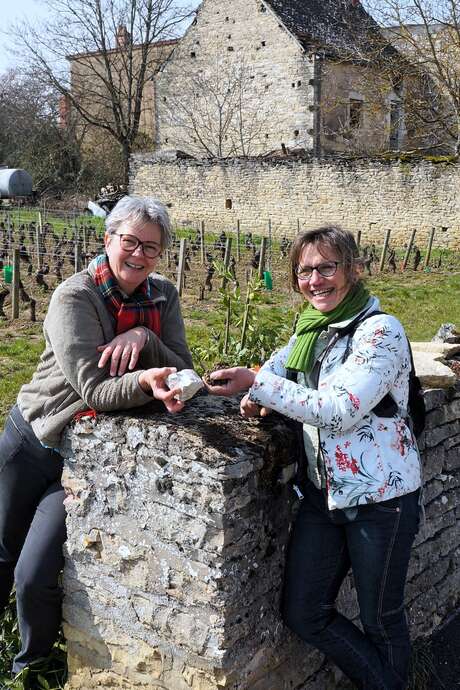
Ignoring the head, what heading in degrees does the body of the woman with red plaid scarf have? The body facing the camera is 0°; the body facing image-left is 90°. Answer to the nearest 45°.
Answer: approximately 315°

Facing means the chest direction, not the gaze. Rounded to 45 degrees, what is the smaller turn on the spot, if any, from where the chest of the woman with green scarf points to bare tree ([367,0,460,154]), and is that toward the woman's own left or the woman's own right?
approximately 135° to the woman's own right

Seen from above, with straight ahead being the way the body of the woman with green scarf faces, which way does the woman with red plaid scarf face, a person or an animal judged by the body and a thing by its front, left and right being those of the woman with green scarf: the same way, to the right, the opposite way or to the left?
to the left

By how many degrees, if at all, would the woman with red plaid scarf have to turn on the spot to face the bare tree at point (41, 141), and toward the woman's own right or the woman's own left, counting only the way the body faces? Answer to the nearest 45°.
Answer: approximately 135° to the woman's own left

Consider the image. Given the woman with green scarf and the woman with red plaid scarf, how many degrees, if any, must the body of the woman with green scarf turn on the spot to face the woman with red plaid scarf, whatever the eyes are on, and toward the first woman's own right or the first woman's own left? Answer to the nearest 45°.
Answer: approximately 45° to the first woman's own right

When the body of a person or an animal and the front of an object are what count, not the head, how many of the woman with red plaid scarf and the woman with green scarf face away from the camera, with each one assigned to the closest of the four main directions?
0

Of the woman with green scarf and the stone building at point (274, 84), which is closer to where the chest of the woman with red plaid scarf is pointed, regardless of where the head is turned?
the woman with green scarf

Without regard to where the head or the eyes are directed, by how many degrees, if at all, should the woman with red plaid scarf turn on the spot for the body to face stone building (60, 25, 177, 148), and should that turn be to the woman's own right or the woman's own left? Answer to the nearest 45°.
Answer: approximately 135° to the woman's own left

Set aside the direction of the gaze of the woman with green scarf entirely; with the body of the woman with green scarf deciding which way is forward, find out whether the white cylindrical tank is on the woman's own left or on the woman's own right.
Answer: on the woman's own right

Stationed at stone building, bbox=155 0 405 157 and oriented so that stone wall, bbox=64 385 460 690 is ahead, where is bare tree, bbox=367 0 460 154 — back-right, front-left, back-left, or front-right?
front-left

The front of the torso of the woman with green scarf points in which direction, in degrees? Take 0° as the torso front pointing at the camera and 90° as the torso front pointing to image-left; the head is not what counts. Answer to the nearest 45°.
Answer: approximately 45°
